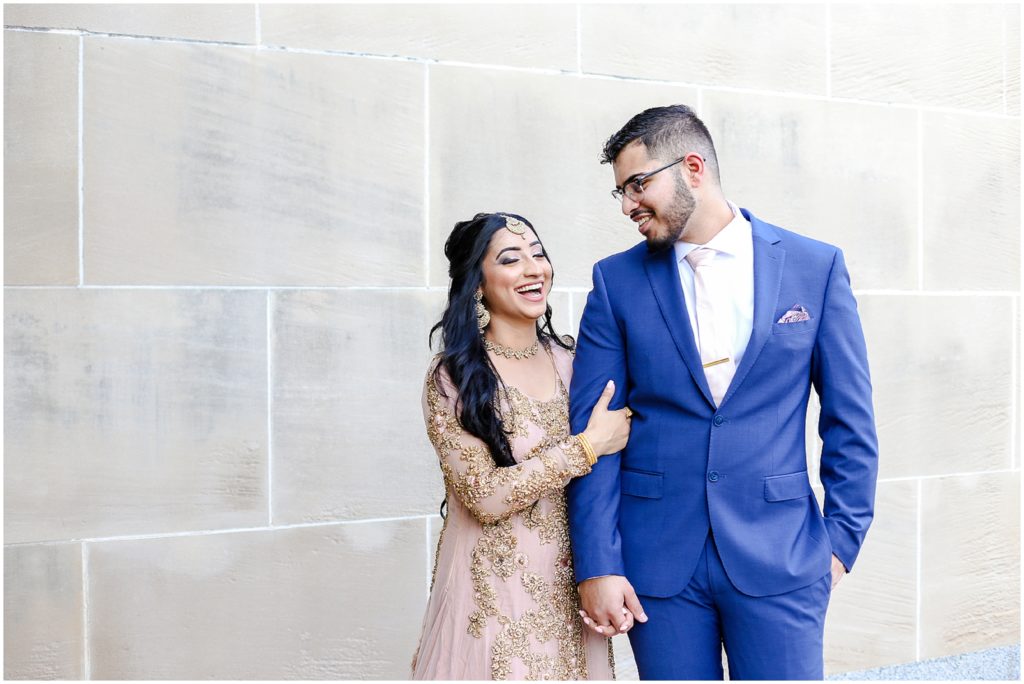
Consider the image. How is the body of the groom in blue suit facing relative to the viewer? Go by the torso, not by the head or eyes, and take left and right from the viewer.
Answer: facing the viewer

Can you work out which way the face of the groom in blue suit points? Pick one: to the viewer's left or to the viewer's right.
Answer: to the viewer's left
